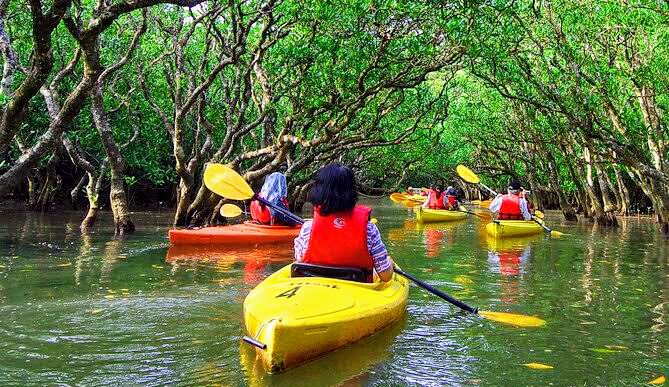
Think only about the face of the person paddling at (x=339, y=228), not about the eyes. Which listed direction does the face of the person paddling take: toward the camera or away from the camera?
away from the camera

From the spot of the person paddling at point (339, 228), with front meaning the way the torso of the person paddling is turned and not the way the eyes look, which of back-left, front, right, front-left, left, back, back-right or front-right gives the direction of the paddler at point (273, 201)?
front

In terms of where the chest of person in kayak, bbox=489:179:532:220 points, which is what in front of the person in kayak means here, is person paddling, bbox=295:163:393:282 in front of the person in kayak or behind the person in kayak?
behind

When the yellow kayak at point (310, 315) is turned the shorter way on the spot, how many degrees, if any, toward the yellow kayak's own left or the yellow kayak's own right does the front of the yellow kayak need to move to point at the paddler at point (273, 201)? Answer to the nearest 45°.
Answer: approximately 45° to the yellow kayak's own left

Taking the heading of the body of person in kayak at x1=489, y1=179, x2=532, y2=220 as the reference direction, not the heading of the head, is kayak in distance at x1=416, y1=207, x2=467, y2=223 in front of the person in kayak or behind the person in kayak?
in front

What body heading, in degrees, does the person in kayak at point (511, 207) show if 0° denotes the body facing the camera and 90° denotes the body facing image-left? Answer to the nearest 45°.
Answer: approximately 180°

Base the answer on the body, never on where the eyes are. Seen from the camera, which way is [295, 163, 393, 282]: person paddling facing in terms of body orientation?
away from the camera

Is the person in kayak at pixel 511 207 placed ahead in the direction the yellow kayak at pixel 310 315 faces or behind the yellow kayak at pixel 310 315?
ahead

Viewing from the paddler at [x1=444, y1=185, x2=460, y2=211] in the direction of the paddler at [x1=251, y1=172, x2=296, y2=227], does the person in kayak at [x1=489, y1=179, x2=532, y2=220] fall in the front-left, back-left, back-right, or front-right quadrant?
front-left

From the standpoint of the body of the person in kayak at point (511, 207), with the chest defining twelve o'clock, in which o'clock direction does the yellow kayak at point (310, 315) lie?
The yellow kayak is roughly at 6 o'clock from the person in kayak.

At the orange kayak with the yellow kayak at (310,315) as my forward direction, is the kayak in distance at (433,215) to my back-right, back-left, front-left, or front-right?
back-left

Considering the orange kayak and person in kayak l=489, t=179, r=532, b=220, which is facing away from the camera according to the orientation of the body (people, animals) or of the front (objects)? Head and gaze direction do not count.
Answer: the person in kayak

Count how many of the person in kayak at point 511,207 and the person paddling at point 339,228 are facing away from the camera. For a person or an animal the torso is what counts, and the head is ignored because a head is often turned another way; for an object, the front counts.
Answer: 2
